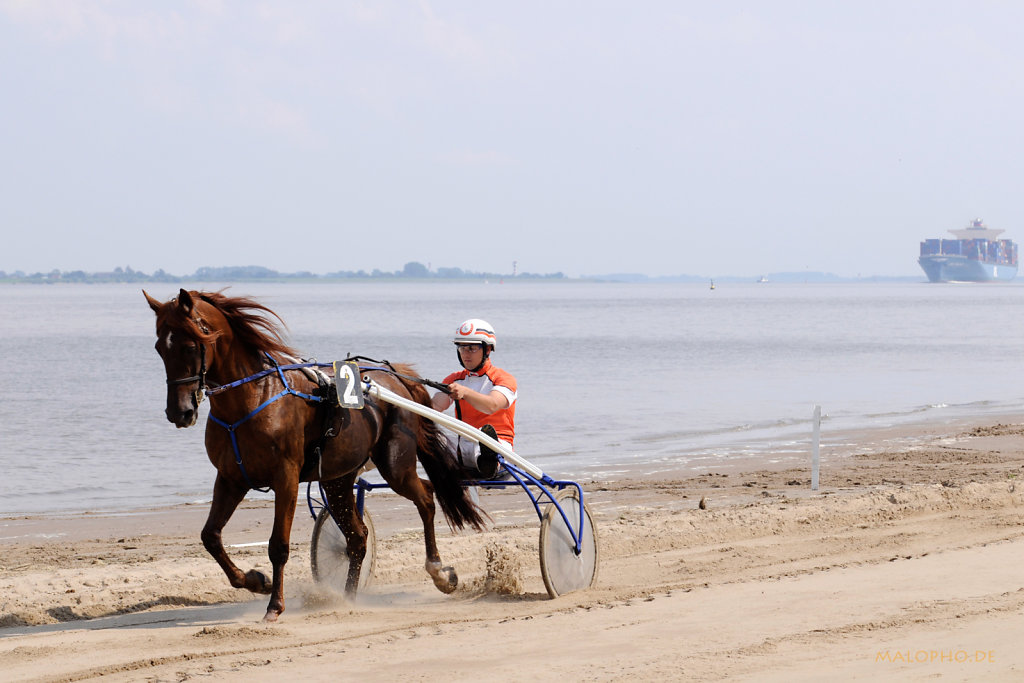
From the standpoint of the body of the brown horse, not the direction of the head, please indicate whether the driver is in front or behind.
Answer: behind

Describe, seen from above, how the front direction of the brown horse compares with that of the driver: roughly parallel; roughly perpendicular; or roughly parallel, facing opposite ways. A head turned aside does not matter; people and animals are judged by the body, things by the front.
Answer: roughly parallel

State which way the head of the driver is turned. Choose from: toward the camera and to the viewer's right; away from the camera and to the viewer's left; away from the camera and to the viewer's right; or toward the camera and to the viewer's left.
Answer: toward the camera and to the viewer's left

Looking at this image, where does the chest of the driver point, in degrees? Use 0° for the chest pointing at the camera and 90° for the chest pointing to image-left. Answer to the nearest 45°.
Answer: approximately 45°

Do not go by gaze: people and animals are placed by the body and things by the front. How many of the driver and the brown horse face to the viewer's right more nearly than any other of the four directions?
0

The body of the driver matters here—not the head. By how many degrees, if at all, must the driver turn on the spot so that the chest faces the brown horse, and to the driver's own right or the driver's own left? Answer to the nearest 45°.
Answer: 0° — they already face it
